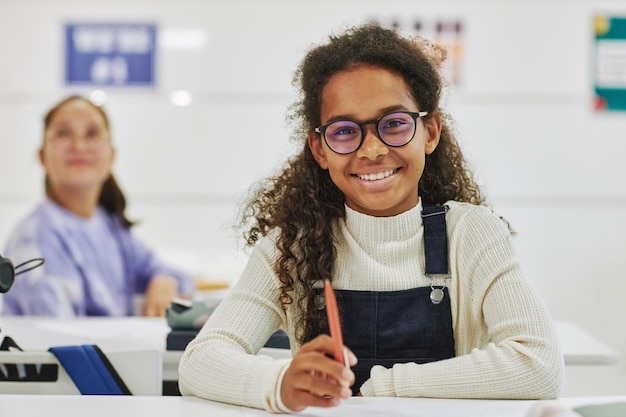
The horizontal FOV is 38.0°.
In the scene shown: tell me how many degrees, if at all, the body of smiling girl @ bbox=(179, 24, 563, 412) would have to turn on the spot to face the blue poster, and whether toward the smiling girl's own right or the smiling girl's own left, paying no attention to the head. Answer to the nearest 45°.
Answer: approximately 135° to the smiling girl's own right

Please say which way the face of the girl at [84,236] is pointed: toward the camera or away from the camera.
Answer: toward the camera

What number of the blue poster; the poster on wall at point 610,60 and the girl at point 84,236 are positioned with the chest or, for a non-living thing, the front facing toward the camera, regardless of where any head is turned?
3

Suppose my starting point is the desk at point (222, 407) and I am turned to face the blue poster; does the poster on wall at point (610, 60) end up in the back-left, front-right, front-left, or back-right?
front-right

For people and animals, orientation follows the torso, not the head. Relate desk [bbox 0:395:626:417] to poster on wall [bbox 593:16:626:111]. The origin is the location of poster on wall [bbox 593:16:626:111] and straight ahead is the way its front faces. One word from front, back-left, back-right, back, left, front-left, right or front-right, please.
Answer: front

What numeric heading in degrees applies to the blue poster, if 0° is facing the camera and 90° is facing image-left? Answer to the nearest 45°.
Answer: approximately 0°

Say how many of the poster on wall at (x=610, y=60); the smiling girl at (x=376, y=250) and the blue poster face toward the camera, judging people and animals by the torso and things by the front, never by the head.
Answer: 3

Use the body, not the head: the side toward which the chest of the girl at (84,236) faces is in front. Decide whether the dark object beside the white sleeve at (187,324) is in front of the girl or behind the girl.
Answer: in front

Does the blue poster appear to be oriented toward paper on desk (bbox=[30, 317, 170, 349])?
yes

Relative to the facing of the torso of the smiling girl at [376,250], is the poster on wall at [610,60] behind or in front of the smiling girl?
behind

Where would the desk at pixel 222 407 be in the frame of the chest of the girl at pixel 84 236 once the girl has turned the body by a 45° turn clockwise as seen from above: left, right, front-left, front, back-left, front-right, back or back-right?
front-left

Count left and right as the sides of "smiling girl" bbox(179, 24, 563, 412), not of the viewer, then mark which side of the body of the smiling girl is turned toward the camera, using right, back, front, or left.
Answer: front

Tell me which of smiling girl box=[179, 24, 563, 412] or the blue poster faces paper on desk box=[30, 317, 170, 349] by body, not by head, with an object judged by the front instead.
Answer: the blue poster

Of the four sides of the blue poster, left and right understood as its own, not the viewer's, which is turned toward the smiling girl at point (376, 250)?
front

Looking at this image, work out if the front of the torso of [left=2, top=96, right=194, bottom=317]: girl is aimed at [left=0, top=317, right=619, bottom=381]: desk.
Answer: yes

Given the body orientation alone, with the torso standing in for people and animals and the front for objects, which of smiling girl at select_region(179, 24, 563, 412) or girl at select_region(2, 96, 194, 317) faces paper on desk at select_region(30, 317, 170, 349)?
the girl

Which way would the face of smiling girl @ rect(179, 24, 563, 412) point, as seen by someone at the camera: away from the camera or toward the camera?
toward the camera

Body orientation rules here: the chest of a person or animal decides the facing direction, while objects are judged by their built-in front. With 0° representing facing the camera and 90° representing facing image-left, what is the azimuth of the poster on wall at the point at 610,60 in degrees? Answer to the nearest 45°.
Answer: approximately 0°
